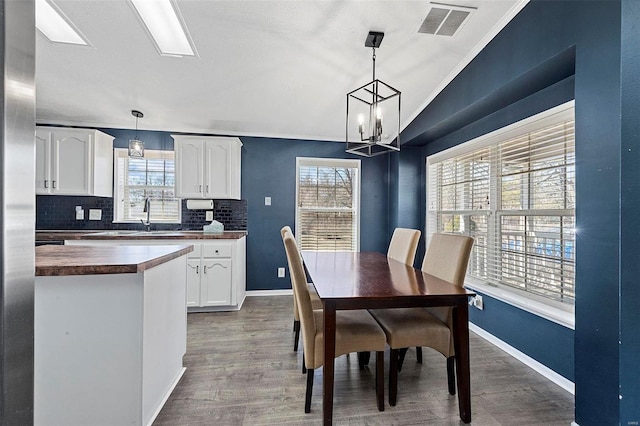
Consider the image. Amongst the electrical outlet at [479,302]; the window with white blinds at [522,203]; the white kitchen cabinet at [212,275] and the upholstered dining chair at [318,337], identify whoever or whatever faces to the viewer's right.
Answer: the upholstered dining chair

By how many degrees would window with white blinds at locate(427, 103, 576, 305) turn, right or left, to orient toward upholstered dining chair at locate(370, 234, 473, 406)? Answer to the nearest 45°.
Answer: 0° — it already faces it

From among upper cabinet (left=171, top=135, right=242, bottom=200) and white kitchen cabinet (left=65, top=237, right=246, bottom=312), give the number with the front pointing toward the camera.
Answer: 2

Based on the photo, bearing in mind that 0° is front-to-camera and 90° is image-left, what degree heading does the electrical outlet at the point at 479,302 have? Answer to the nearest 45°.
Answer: approximately 45°

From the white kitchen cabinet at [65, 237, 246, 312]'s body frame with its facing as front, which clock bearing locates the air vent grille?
The air vent grille is roughly at 11 o'clock from the white kitchen cabinet.

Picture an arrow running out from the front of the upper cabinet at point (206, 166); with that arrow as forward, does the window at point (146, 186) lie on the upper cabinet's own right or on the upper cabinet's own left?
on the upper cabinet's own right

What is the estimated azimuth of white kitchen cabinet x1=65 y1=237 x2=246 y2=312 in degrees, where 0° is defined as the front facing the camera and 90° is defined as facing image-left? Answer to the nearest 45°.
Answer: approximately 0°

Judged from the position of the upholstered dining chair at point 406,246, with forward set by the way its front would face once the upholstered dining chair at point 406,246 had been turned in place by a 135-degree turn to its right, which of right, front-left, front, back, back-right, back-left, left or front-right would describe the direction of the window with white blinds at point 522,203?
right

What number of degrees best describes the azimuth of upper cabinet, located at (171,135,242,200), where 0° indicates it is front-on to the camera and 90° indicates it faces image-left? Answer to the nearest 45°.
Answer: approximately 0°

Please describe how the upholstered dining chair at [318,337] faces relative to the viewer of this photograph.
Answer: facing to the right of the viewer

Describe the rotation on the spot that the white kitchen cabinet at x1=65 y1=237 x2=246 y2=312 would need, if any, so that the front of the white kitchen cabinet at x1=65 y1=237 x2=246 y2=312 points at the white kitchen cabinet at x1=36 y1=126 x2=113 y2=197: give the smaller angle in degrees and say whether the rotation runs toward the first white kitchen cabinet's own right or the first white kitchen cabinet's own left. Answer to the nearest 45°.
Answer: approximately 135° to the first white kitchen cabinet's own right

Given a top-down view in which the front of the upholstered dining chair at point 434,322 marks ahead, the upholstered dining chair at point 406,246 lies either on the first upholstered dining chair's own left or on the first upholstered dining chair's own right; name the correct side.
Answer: on the first upholstered dining chair's own right

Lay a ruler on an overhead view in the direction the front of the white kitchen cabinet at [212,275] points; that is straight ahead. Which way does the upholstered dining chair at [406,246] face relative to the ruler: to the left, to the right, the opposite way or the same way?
to the right

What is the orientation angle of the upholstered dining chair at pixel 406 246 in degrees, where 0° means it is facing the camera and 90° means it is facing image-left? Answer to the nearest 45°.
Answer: approximately 45°
